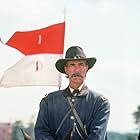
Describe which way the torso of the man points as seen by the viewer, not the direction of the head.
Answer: toward the camera

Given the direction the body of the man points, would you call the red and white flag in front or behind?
behind

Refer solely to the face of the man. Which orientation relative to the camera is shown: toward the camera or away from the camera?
toward the camera
